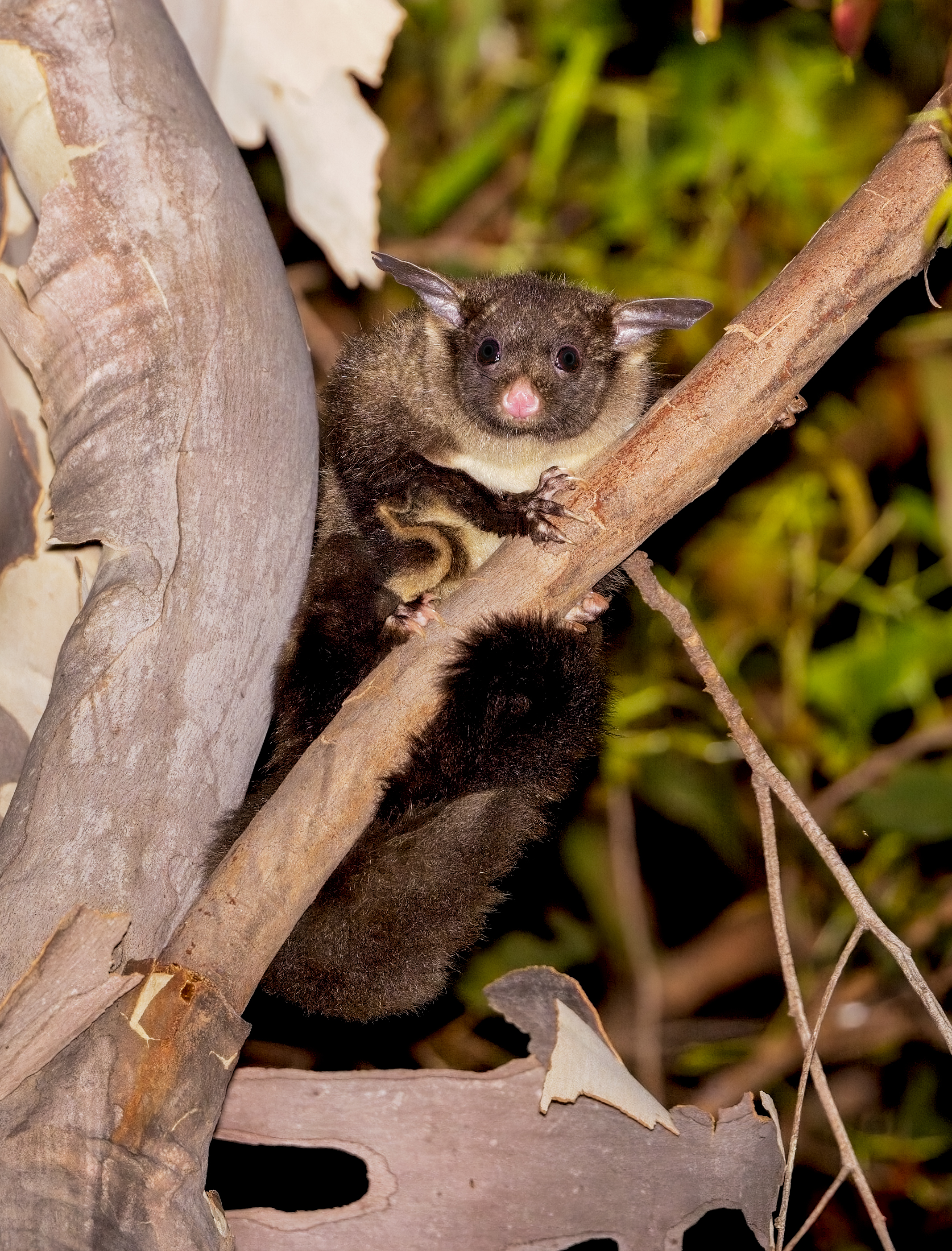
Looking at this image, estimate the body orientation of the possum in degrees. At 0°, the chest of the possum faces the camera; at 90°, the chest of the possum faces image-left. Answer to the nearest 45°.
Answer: approximately 315°

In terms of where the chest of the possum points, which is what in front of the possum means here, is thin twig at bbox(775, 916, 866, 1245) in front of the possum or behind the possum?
in front

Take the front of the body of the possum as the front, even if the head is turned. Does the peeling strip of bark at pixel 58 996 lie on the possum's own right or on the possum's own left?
on the possum's own right
